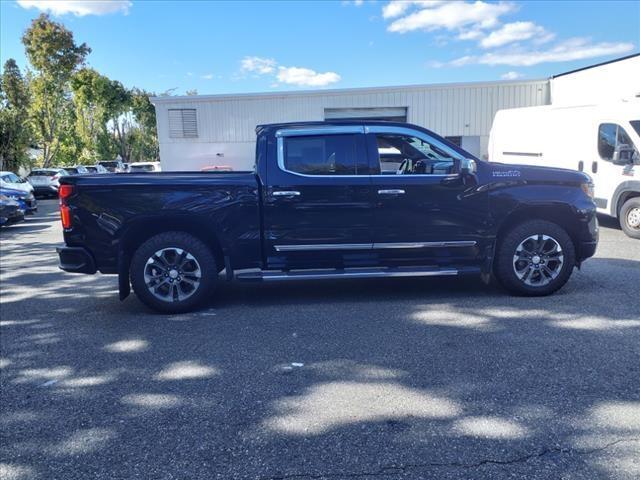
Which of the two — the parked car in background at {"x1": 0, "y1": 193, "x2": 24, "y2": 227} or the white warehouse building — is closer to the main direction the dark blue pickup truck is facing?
the white warehouse building

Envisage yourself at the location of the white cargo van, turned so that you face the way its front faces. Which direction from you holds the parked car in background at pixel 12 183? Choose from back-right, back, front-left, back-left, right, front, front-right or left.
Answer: back-right

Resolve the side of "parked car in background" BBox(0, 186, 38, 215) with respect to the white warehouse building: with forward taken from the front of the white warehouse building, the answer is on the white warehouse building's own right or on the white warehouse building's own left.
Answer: on the white warehouse building's own right

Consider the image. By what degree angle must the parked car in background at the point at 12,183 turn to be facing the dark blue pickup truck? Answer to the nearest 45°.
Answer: approximately 45° to its right

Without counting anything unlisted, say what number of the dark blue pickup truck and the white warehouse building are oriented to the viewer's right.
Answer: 1

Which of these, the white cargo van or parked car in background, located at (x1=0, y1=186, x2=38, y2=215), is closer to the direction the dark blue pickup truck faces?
the white cargo van

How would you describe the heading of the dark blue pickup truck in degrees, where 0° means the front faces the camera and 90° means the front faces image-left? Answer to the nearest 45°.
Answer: approximately 270°

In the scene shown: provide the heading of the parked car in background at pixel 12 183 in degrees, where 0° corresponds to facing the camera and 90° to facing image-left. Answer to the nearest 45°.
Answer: approximately 315°

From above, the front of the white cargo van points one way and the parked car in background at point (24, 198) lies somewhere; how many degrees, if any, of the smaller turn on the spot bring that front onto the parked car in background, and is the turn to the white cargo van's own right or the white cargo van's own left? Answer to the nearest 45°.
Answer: approximately 135° to the white cargo van's own right

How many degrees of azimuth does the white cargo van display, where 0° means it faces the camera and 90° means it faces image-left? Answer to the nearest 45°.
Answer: approximately 315°

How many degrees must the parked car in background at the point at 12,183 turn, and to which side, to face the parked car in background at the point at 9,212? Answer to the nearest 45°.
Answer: approximately 45° to its right

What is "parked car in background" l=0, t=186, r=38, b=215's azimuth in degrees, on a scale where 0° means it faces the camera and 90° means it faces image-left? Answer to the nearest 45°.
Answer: approximately 315°

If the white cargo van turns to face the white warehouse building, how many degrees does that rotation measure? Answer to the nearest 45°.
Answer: approximately 180°
